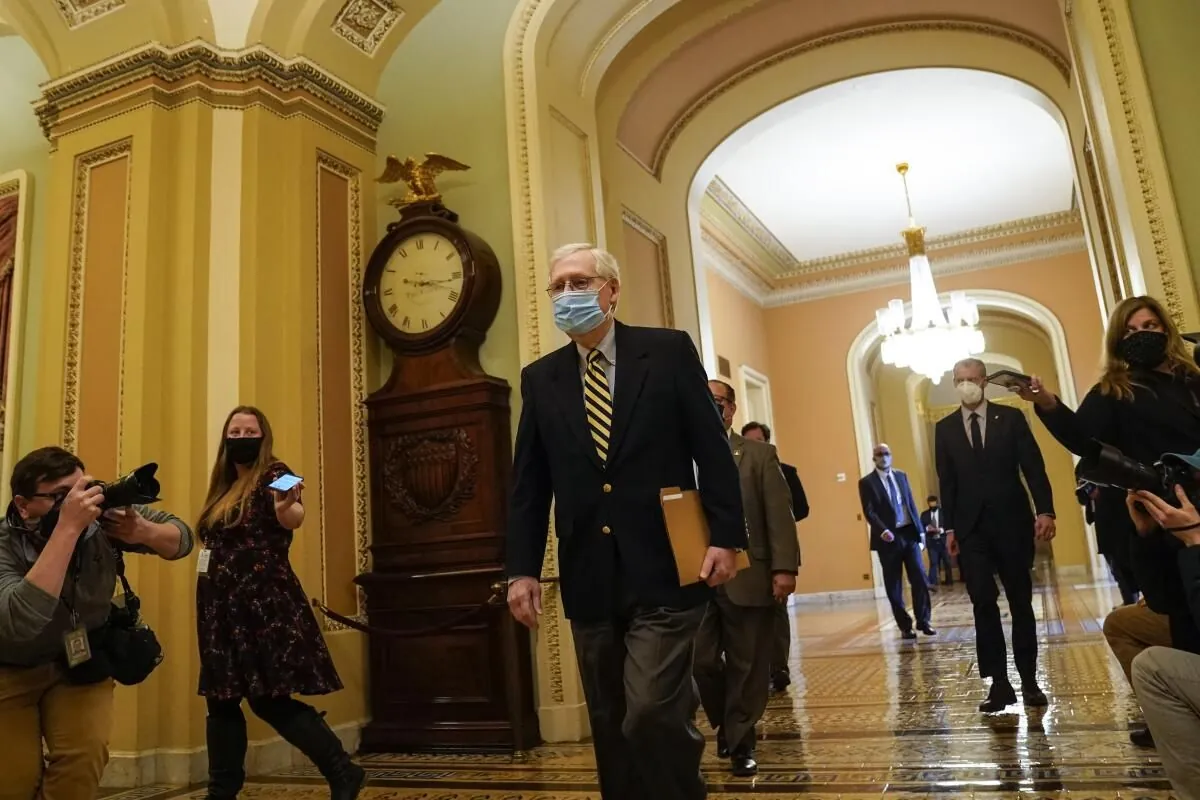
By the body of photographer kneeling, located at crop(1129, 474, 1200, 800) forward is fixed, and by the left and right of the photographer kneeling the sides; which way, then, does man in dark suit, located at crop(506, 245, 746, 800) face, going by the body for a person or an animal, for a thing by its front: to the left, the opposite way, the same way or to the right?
to the left

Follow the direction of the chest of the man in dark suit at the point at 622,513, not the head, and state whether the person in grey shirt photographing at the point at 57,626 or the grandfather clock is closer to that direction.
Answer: the person in grey shirt photographing

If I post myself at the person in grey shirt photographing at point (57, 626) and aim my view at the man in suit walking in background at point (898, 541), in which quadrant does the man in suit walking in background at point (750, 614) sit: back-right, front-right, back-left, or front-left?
front-right

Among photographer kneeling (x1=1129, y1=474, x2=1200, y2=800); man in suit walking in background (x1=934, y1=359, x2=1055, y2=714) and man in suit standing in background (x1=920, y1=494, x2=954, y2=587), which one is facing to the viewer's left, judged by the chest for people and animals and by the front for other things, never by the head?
the photographer kneeling

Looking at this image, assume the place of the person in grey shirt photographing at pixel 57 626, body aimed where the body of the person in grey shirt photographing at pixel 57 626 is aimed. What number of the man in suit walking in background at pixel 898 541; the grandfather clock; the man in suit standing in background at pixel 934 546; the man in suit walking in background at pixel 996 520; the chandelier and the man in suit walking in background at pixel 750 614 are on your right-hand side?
0

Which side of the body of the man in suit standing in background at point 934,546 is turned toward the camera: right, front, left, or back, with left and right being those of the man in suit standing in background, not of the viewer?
front

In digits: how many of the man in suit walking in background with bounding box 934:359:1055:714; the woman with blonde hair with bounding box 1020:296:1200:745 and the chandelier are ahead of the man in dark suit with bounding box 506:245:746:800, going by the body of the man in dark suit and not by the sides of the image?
0

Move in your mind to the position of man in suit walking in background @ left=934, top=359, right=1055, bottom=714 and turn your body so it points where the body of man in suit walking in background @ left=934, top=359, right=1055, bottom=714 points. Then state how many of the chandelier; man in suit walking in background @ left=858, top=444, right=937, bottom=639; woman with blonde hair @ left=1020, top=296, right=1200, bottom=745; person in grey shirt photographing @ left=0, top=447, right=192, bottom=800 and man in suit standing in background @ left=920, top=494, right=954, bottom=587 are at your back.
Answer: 3

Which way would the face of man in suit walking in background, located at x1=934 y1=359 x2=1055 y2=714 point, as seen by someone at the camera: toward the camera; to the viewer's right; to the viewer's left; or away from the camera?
toward the camera

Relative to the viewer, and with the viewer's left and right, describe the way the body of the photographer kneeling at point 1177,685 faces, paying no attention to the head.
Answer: facing to the left of the viewer

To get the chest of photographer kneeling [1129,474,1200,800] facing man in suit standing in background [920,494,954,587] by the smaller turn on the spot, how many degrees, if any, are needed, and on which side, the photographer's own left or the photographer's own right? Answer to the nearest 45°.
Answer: approximately 90° to the photographer's own right

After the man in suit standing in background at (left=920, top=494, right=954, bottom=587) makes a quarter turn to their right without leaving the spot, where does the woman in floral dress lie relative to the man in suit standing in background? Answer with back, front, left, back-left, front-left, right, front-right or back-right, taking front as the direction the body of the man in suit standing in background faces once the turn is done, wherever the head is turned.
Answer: left

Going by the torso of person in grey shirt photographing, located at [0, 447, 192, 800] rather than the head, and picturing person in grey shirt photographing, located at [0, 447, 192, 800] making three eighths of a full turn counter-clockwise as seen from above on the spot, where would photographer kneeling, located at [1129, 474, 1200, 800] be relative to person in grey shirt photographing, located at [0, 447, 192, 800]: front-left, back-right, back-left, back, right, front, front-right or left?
back-right

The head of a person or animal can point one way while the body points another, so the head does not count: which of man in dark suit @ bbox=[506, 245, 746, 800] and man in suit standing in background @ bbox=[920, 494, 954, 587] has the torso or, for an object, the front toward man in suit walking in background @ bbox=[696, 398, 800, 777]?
man in suit standing in background @ bbox=[920, 494, 954, 587]

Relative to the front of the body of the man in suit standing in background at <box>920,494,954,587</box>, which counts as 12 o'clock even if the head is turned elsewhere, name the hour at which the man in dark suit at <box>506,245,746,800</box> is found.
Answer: The man in dark suit is roughly at 12 o'clock from the man in suit standing in background.

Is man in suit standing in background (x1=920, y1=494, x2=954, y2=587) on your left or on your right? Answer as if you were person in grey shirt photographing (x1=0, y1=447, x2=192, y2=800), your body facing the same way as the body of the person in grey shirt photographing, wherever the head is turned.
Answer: on your left

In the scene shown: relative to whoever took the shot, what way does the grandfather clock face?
facing the viewer and to the left of the viewer

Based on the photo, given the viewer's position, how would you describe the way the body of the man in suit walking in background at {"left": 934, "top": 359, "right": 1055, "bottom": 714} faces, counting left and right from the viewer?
facing the viewer

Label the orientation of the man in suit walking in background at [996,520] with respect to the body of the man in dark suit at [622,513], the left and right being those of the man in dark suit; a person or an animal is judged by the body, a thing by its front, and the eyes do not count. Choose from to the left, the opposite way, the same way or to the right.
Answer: the same way

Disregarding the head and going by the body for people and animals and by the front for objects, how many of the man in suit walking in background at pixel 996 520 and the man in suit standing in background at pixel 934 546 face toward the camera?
2

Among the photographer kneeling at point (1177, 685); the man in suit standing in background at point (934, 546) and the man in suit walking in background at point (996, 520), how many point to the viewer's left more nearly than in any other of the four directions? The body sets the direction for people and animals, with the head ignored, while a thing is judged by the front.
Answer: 1

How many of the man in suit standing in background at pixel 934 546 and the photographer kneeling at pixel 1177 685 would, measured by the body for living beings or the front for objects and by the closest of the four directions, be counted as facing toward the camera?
1
